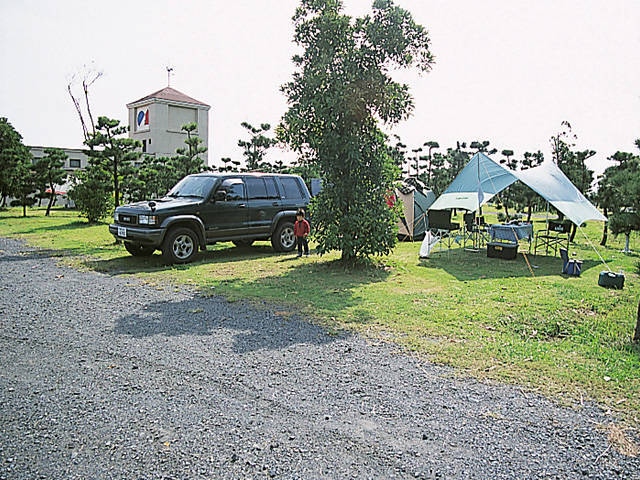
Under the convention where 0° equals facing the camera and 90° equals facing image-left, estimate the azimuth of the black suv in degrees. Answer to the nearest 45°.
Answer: approximately 45°

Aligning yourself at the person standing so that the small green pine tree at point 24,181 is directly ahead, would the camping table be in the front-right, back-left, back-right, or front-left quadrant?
back-right

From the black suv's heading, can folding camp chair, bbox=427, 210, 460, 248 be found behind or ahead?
behind

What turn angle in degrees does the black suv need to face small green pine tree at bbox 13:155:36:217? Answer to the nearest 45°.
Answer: approximately 90° to its right
